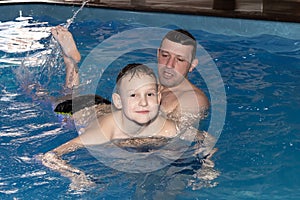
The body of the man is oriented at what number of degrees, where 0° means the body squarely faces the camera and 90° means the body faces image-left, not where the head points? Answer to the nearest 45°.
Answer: approximately 45°
